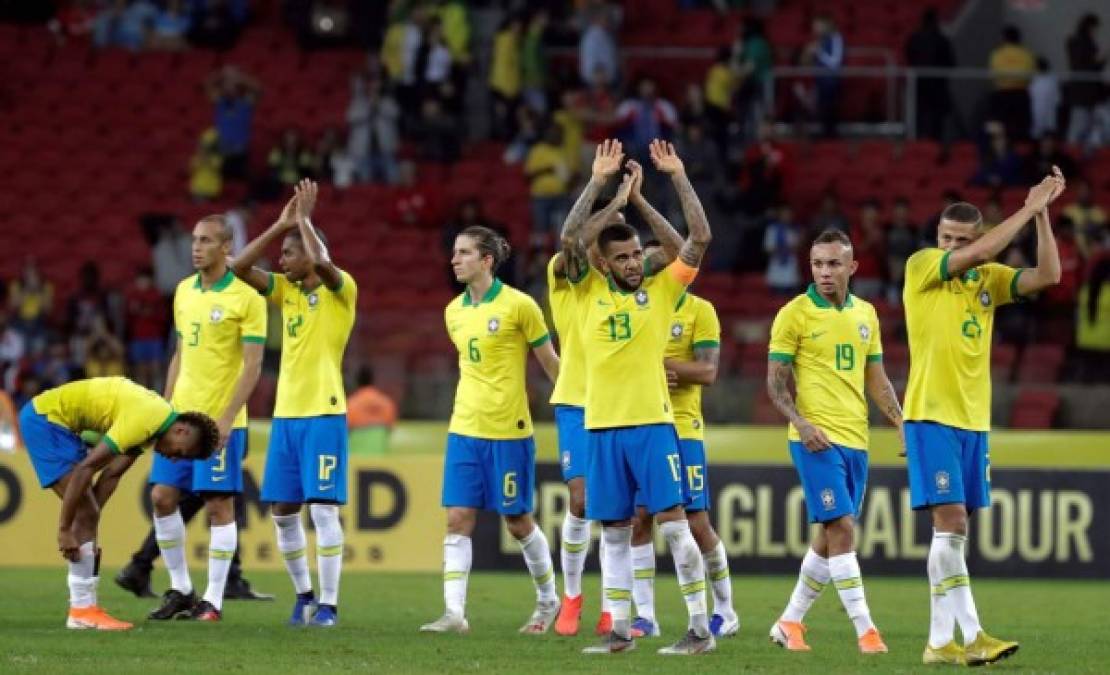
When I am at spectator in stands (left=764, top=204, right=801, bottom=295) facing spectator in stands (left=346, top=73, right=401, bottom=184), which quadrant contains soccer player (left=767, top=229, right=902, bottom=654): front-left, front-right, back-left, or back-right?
back-left

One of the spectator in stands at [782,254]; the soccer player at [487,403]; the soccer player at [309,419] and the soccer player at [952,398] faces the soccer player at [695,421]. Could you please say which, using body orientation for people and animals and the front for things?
the spectator in stands

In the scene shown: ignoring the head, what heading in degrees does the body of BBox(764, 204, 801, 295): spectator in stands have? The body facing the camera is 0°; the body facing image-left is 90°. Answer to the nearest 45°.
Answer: approximately 0°

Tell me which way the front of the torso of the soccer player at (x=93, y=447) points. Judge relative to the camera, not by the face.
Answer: to the viewer's right

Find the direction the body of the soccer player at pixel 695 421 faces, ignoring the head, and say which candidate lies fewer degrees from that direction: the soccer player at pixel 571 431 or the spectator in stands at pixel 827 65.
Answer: the soccer player
